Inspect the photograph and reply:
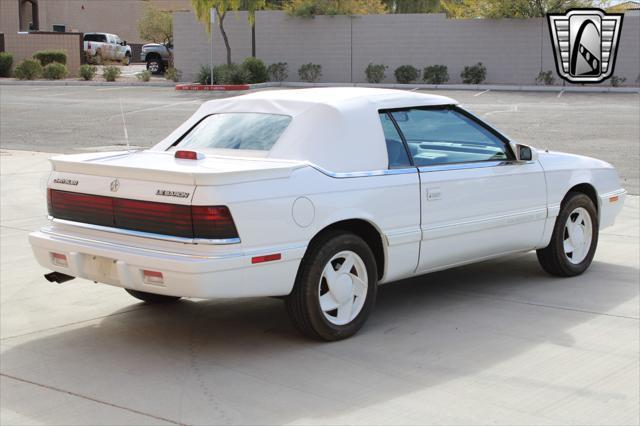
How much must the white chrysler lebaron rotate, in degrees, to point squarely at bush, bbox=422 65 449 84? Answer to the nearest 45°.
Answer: approximately 45° to its left

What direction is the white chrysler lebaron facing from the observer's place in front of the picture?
facing away from the viewer and to the right of the viewer

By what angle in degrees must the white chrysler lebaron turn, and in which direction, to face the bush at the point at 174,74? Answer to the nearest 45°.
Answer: approximately 45° to its left

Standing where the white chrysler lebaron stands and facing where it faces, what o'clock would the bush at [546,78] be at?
The bush is roughly at 11 o'clock from the white chrysler lebaron.

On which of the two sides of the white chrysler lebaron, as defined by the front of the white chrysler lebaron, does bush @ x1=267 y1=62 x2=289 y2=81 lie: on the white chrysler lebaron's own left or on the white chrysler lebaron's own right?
on the white chrysler lebaron's own left

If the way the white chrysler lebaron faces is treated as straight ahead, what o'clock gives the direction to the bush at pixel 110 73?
The bush is roughly at 10 o'clock from the white chrysler lebaron.

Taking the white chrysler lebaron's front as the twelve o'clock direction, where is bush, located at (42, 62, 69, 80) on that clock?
The bush is roughly at 10 o'clock from the white chrysler lebaron.

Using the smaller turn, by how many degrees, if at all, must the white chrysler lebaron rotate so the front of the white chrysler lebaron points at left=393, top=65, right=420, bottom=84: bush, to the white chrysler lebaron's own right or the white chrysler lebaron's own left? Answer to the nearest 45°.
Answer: approximately 45° to the white chrysler lebaron's own left

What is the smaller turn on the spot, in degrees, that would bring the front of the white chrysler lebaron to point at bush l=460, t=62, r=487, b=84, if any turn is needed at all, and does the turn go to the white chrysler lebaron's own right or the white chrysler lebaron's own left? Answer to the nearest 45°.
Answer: approximately 45° to the white chrysler lebaron's own left

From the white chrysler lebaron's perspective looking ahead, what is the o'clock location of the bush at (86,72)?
The bush is roughly at 10 o'clock from the white chrysler lebaron.

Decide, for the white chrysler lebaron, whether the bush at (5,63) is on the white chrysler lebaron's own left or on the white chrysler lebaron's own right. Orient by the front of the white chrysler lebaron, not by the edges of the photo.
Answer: on the white chrysler lebaron's own left
